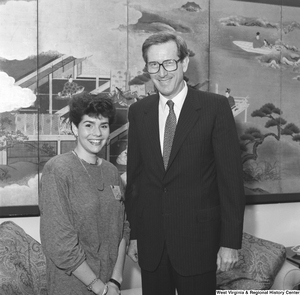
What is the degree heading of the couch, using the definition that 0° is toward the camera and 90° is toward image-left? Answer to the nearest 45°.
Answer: approximately 0°

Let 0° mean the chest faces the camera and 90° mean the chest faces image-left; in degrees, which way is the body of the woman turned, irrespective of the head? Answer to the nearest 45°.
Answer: approximately 315°
